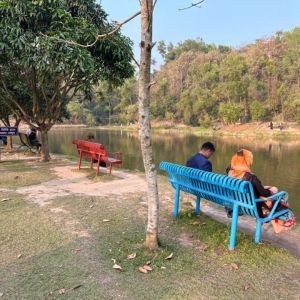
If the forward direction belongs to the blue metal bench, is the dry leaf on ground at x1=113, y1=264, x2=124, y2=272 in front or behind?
behind

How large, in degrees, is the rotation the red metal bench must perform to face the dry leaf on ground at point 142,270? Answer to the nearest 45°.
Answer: approximately 135° to its right

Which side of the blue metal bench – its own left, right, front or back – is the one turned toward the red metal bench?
left

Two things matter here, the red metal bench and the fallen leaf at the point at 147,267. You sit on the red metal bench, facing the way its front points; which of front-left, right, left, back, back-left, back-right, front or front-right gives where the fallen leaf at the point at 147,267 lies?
back-right

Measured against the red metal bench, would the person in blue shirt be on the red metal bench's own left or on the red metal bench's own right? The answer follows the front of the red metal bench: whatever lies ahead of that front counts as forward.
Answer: on the red metal bench's own right

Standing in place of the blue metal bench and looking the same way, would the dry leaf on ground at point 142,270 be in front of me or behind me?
behind

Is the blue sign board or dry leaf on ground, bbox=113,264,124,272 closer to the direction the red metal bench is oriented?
the blue sign board

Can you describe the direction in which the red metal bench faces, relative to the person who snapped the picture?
facing away from the viewer and to the right of the viewer

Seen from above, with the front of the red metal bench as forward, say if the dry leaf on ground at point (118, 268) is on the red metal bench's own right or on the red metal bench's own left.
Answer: on the red metal bench's own right

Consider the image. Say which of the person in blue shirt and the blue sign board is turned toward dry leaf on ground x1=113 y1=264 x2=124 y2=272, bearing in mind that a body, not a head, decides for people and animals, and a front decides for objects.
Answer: the blue sign board
